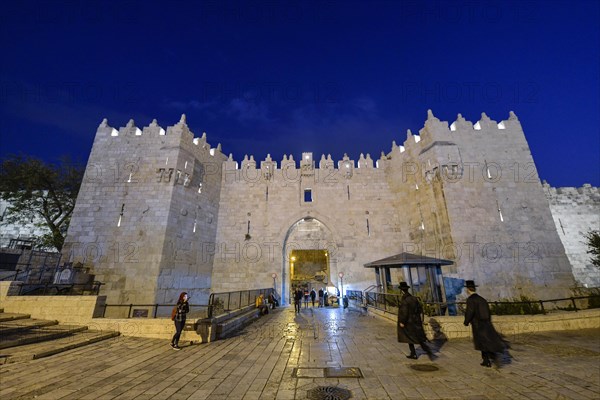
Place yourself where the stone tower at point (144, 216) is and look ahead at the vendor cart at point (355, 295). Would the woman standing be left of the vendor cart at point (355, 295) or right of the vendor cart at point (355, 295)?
right

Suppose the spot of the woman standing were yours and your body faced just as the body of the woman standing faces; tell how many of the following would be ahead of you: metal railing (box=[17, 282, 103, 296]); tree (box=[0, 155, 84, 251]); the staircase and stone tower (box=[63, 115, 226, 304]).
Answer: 0

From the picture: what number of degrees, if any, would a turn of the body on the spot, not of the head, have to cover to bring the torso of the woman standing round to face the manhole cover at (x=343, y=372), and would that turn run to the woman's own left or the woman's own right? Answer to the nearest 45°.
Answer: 0° — they already face it

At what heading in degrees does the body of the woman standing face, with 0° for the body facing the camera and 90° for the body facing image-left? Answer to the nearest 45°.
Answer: approximately 315°

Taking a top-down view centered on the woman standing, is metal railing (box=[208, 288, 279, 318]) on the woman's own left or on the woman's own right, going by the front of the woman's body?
on the woman's own left

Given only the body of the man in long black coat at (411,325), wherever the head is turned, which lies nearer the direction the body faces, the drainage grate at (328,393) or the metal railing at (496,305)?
the metal railing

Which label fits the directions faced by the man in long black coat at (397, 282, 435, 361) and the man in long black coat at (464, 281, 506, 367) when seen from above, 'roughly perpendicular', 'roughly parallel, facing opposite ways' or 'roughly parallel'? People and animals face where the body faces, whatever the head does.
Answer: roughly parallel
